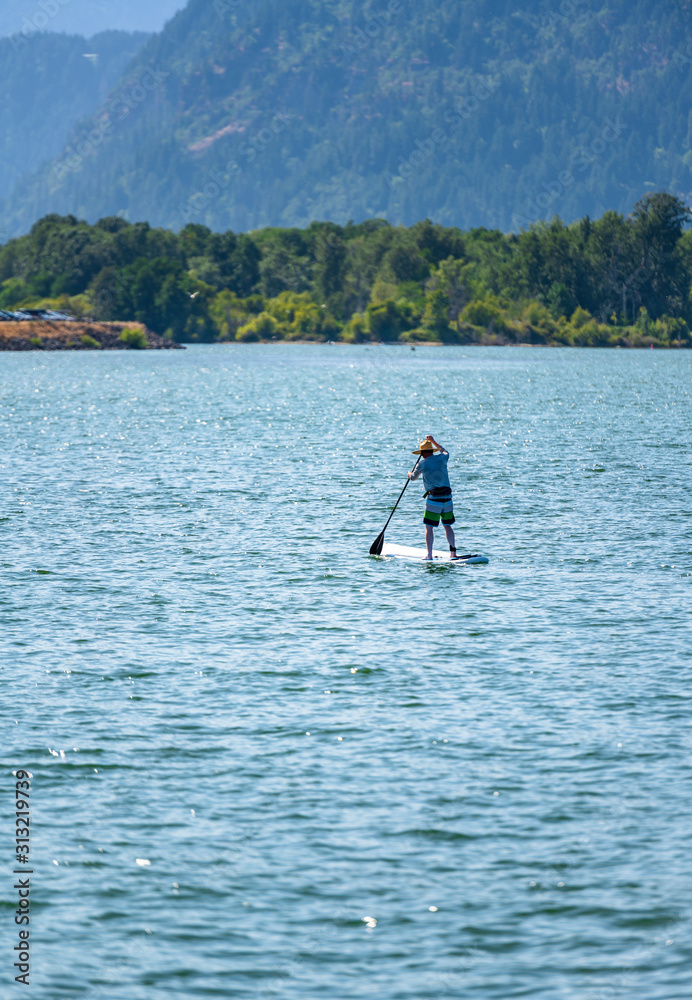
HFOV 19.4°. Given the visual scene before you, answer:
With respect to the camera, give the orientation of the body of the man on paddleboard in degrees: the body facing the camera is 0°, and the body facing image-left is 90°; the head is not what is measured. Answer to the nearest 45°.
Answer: approximately 135°
